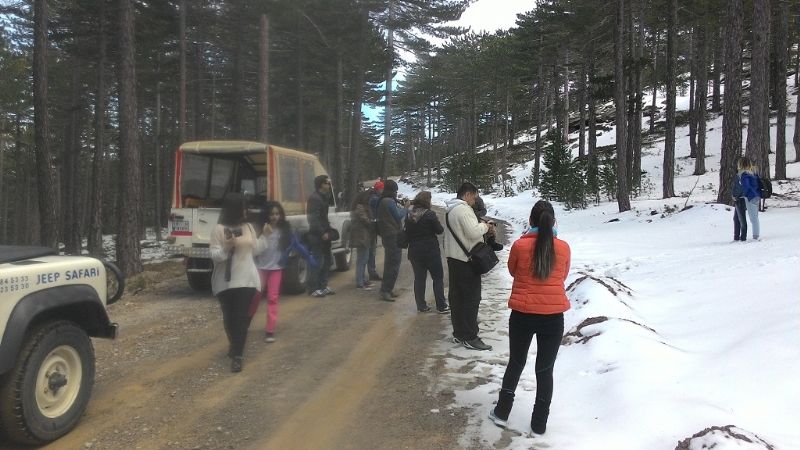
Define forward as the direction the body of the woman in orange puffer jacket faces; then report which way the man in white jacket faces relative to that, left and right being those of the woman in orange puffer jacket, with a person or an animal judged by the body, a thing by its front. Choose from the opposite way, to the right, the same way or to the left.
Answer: to the right

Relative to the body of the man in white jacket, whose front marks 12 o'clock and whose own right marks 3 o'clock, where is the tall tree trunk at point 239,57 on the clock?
The tall tree trunk is roughly at 8 o'clock from the man in white jacket.

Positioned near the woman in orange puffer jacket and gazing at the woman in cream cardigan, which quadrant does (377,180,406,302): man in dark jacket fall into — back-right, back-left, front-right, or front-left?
front-right

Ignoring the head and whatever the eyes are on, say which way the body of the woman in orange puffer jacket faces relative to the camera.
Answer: away from the camera

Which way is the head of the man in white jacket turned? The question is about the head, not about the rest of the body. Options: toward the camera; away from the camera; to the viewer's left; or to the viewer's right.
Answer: to the viewer's right

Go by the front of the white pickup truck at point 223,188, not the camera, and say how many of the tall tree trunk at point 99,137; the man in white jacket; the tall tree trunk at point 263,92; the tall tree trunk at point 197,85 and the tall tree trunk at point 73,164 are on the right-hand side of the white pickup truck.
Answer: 1

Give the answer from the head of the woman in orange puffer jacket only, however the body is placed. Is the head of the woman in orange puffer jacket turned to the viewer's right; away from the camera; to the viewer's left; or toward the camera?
away from the camera

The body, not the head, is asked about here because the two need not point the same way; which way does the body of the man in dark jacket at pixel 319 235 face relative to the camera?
to the viewer's right

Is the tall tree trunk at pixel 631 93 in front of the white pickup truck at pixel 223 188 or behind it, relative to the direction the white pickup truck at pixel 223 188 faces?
in front

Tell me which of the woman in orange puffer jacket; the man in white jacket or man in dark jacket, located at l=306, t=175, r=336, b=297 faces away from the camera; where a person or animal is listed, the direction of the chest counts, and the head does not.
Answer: the woman in orange puffer jacket

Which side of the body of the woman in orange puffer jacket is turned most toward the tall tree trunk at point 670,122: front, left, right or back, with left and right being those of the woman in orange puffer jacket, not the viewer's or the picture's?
front

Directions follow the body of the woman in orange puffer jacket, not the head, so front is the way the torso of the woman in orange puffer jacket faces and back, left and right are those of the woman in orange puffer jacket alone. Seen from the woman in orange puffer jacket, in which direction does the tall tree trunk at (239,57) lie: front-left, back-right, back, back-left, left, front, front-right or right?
front-left

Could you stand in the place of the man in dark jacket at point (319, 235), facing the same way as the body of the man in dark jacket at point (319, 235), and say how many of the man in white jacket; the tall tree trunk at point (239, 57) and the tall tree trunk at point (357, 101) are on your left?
2

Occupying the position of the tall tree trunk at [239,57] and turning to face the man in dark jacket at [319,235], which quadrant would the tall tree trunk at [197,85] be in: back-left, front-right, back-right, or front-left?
back-right

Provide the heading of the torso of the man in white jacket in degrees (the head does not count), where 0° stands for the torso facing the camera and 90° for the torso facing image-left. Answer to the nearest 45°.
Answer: approximately 270°
